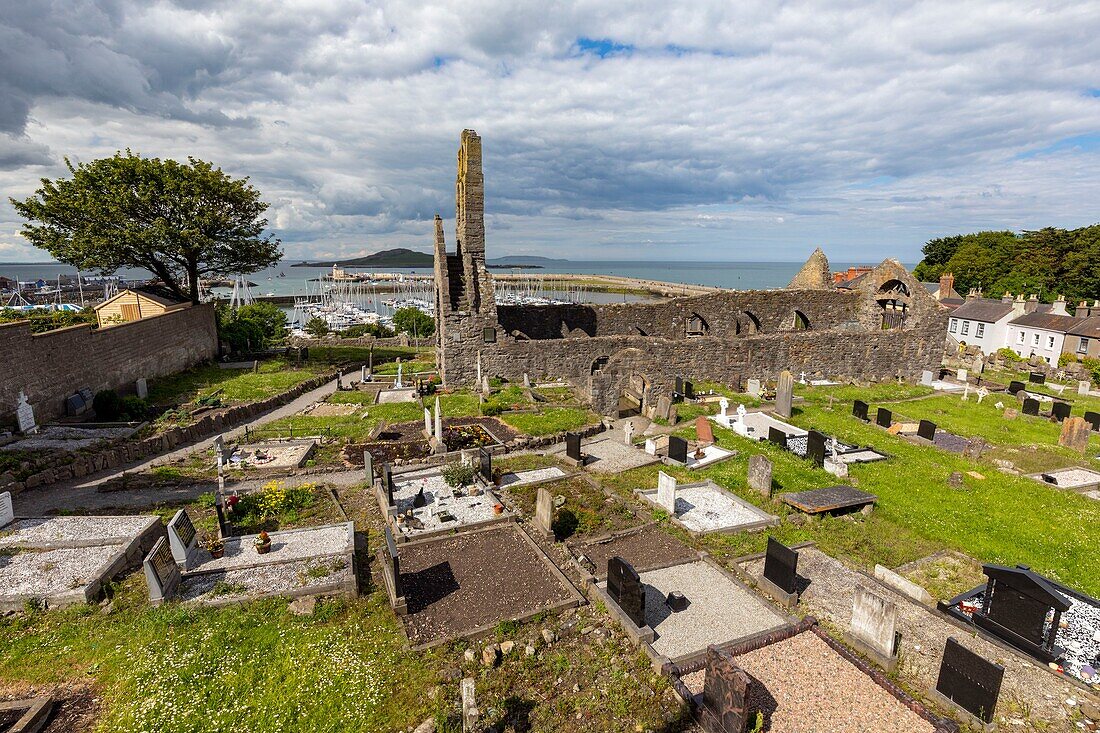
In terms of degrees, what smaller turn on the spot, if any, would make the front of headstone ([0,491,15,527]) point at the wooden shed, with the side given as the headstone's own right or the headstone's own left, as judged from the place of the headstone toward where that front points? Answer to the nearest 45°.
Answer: approximately 135° to the headstone's own left

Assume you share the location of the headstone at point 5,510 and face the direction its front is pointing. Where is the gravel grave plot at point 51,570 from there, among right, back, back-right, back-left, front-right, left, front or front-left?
front-right

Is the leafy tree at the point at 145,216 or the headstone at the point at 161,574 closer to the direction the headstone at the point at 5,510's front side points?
the headstone

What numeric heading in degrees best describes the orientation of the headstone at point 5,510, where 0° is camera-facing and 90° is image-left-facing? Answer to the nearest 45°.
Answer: approximately 315°

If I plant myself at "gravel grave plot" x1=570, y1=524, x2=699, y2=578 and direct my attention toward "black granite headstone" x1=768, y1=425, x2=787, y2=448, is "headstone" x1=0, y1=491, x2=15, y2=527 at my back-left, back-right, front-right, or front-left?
back-left
